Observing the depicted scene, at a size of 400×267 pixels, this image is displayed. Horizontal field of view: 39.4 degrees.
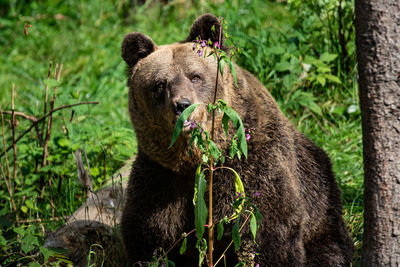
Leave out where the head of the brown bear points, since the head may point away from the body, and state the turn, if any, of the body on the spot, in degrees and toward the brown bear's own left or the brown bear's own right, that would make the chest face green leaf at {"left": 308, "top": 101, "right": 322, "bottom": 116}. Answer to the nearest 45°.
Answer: approximately 180°

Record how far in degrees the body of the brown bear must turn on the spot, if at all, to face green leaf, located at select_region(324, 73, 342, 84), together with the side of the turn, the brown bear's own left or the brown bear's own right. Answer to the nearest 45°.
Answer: approximately 180°

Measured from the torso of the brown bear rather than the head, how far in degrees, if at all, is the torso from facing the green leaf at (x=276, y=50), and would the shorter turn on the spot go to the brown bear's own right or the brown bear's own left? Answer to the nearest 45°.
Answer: approximately 135° to the brown bear's own right

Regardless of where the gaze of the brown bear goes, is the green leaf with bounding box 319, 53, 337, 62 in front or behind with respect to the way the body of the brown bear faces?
behind

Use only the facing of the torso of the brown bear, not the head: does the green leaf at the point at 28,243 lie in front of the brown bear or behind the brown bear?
in front

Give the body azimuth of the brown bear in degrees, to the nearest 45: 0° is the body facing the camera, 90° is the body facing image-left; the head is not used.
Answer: approximately 45°

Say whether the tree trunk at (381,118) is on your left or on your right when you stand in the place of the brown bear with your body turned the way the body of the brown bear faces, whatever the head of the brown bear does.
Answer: on your left
